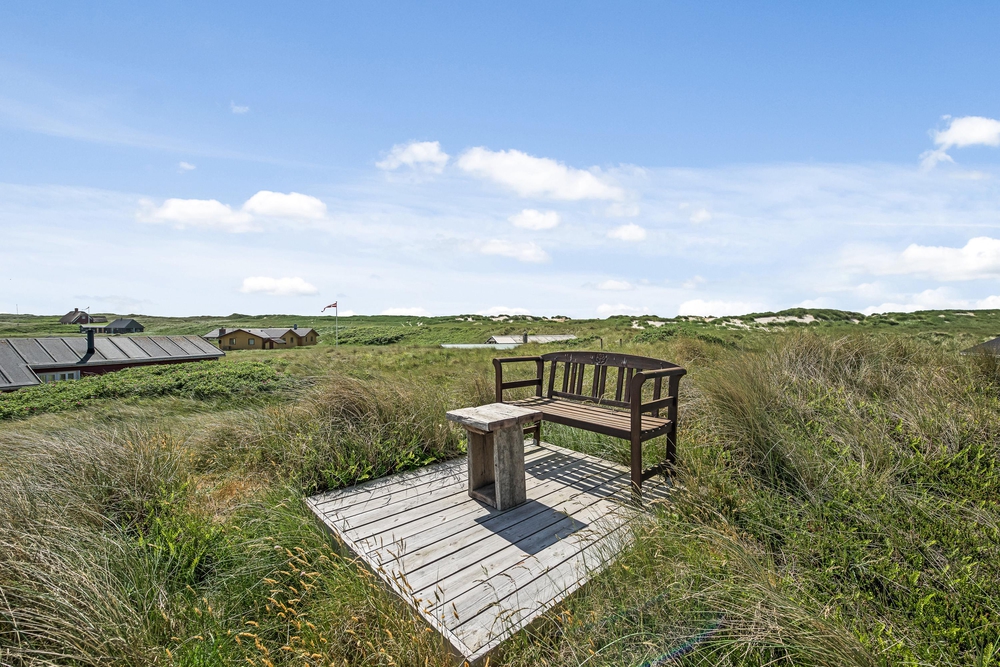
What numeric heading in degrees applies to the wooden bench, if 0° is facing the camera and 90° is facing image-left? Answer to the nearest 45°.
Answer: approximately 45°

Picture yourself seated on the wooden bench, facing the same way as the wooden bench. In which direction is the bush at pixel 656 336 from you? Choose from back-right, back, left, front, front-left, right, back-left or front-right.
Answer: back-right

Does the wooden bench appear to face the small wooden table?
yes

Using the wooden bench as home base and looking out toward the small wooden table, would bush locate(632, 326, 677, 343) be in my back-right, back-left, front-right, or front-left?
back-right
